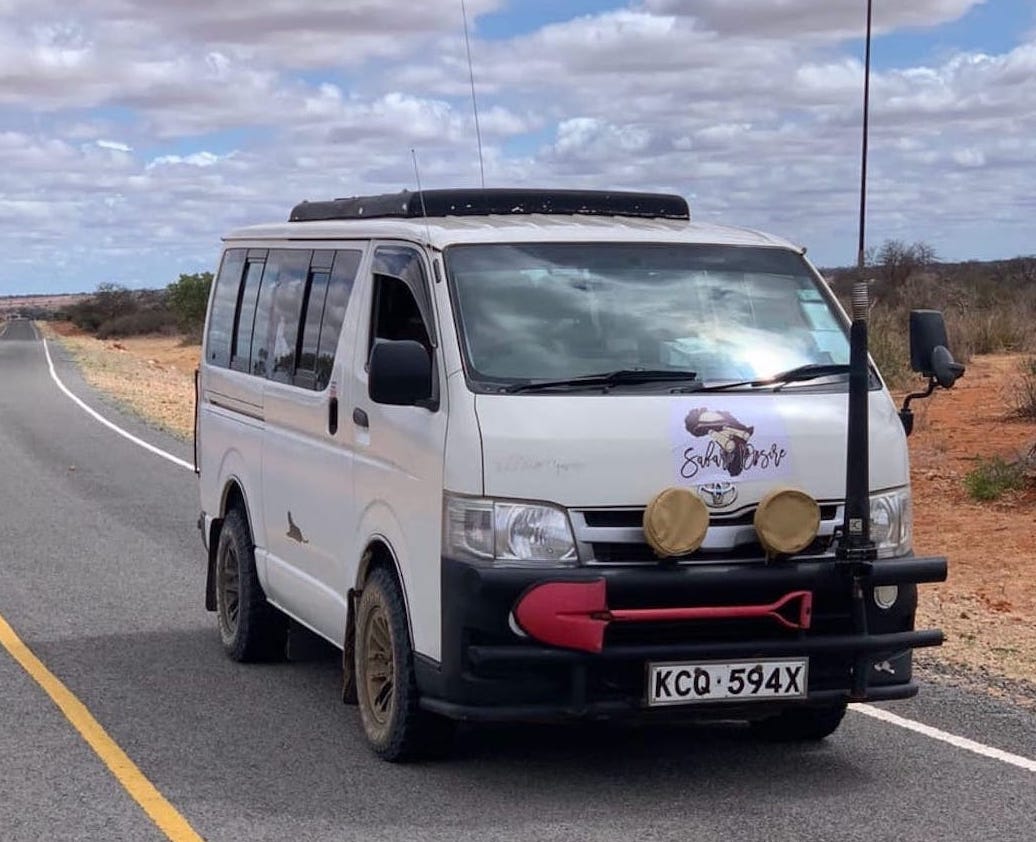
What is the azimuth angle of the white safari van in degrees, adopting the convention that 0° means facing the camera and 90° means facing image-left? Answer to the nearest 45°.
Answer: approximately 315°

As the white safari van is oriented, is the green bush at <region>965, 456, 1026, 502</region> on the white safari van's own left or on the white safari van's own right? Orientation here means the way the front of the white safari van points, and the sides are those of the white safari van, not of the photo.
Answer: on the white safari van's own left
